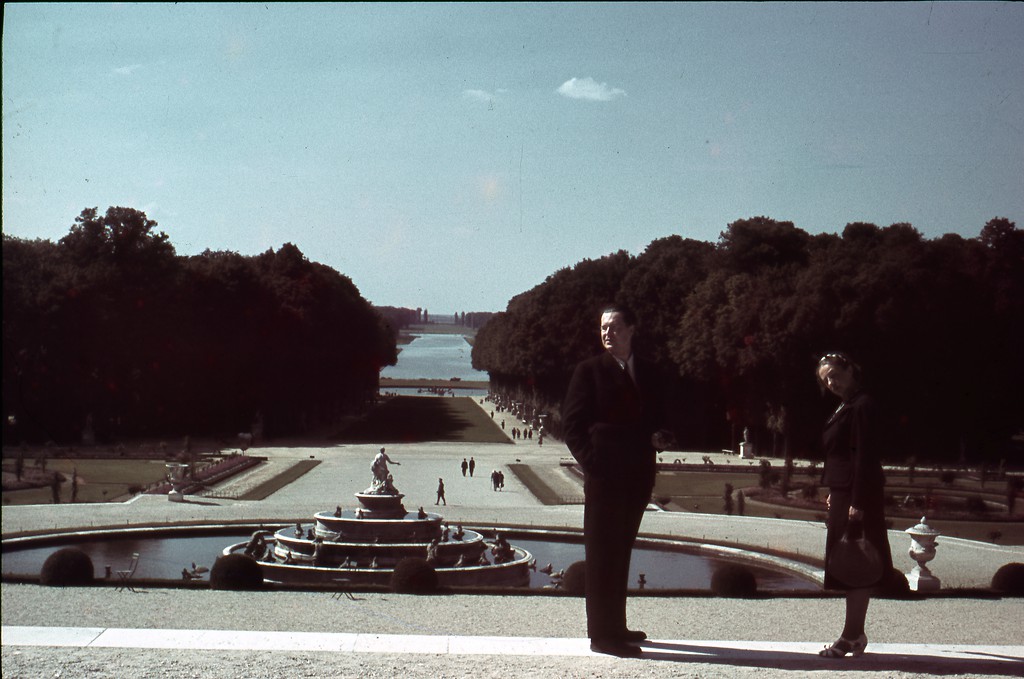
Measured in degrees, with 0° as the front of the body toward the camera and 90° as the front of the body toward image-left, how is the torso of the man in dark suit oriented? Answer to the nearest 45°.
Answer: approximately 315°

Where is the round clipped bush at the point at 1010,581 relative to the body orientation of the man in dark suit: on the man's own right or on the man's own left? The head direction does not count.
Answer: on the man's own left

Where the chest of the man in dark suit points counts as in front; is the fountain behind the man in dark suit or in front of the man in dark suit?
behind

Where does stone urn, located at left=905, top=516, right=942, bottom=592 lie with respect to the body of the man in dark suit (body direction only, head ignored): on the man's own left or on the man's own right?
on the man's own left

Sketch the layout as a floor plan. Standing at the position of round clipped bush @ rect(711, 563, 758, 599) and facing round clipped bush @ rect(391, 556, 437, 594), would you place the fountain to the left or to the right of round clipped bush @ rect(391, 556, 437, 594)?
right

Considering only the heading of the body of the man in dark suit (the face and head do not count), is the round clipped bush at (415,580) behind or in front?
behind

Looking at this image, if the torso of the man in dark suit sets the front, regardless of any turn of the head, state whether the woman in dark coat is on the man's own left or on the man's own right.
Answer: on the man's own left

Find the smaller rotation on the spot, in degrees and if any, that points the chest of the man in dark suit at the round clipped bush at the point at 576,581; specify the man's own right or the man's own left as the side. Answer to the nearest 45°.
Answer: approximately 135° to the man's own left

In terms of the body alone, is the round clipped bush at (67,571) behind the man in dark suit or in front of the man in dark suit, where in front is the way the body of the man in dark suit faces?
behind
